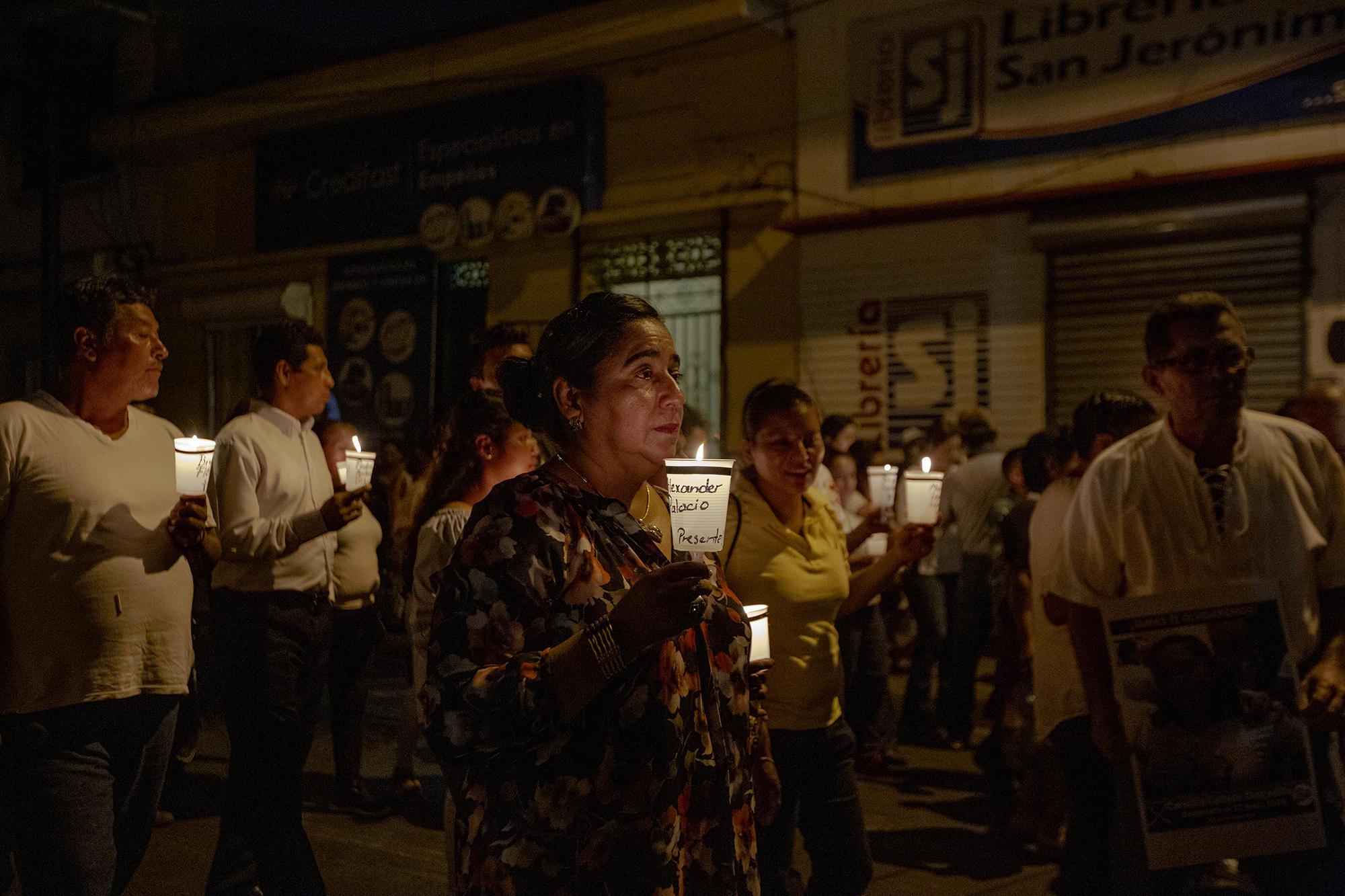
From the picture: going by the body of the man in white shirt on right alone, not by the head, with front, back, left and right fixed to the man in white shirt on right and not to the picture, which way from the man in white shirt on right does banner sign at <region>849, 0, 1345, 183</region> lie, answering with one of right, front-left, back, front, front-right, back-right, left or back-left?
back

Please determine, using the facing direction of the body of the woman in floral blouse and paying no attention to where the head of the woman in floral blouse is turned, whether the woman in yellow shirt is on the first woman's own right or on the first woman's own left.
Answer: on the first woman's own left

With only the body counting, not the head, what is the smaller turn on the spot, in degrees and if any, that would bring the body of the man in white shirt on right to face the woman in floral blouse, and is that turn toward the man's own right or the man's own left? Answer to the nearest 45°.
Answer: approximately 45° to the man's own right
